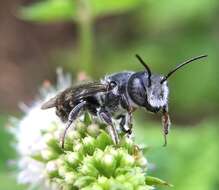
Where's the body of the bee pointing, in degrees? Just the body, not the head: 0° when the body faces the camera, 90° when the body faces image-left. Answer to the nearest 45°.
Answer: approximately 315°
